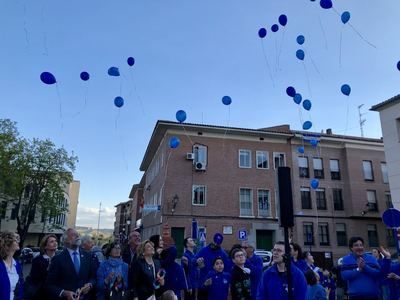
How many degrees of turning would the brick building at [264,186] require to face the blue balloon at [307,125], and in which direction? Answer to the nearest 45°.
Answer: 0° — it already faces it

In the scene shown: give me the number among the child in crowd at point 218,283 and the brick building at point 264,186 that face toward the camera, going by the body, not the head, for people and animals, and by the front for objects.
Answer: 2

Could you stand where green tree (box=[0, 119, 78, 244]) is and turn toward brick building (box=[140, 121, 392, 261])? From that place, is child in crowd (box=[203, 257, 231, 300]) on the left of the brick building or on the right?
right

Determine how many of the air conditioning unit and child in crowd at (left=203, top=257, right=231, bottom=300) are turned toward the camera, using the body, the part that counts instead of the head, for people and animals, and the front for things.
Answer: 2

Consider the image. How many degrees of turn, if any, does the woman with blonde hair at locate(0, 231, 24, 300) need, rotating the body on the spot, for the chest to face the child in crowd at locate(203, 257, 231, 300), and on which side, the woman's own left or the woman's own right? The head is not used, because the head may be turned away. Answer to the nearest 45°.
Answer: approximately 45° to the woman's own left

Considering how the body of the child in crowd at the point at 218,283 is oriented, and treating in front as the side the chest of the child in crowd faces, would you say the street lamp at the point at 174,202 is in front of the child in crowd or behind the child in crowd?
behind
